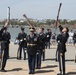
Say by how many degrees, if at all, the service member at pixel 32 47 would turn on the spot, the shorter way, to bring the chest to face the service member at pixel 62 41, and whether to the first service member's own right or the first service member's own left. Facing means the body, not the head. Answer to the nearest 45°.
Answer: approximately 90° to the first service member's own left

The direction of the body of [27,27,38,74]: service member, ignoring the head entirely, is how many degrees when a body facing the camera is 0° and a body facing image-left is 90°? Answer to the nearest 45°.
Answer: approximately 0°
